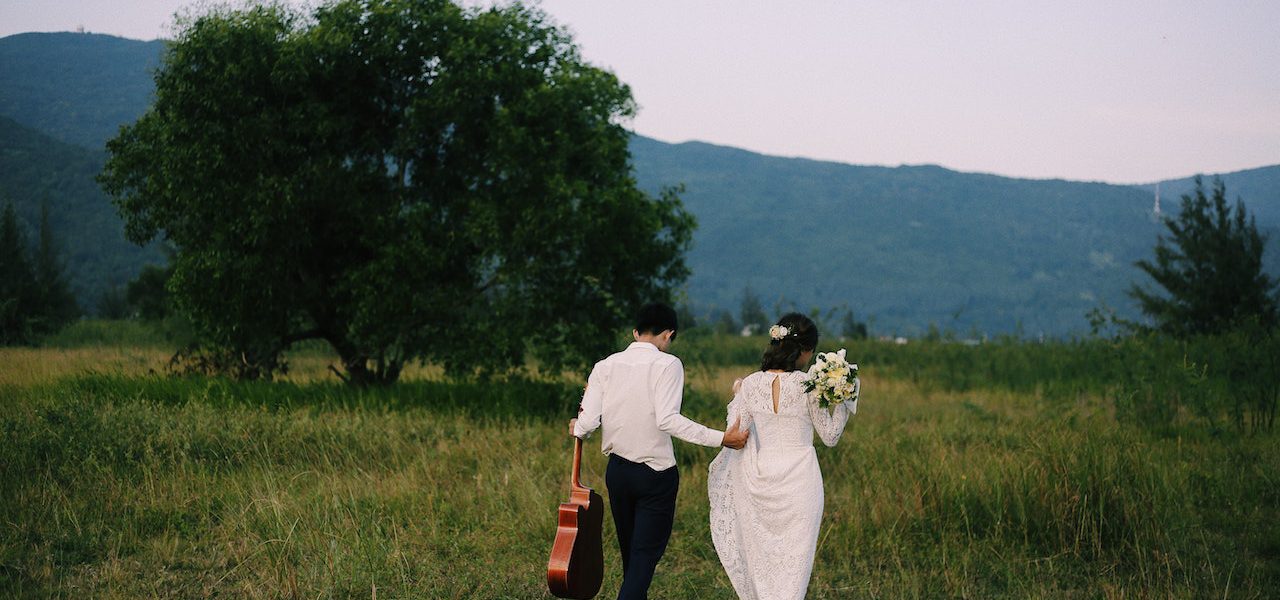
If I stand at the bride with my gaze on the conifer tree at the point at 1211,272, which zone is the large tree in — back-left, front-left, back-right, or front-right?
front-left

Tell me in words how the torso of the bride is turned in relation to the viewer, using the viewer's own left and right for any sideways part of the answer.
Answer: facing away from the viewer

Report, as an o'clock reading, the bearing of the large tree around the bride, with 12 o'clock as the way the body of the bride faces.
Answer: The large tree is roughly at 11 o'clock from the bride.

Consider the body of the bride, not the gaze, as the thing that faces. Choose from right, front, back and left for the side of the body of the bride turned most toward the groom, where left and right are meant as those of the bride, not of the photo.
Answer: left

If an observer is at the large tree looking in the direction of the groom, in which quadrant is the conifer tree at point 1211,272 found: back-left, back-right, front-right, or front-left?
back-left

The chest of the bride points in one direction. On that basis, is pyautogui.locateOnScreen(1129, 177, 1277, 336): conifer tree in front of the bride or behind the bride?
in front

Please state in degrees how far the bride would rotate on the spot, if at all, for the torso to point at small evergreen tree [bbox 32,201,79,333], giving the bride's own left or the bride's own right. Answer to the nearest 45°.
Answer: approximately 45° to the bride's own left

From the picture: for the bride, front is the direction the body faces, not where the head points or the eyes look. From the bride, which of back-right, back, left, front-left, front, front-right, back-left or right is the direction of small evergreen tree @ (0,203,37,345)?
front-left

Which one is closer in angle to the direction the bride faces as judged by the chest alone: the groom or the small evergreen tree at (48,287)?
the small evergreen tree

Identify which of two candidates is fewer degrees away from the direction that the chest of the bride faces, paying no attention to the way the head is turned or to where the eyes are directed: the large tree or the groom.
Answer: the large tree

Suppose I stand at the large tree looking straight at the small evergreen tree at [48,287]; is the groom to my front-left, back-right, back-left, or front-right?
back-left

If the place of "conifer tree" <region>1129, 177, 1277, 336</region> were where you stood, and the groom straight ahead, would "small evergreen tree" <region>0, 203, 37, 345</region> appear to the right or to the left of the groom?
right

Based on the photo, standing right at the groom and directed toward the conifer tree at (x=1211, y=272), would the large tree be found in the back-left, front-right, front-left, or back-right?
front-left
